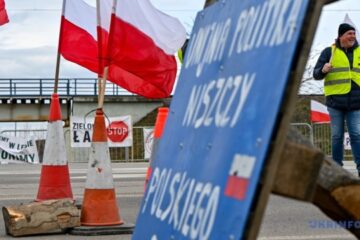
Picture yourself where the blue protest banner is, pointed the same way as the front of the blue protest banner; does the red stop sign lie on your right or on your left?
on your right

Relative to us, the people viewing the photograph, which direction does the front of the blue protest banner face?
facing the viewer and to the left of the viewer

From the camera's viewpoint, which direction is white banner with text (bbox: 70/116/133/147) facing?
toward the camera

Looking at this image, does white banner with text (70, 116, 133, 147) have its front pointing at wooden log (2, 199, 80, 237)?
yes

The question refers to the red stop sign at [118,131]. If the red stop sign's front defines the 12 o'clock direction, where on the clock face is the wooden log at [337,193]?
The wooden log is roughly at 12 o'clock from the red stop sign.

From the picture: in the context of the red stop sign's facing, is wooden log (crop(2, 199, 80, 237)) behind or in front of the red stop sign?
in front

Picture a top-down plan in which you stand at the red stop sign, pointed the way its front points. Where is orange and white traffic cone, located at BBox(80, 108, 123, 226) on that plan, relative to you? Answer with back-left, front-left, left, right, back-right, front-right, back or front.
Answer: front

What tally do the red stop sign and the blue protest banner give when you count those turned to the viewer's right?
0

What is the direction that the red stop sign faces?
toward the camera

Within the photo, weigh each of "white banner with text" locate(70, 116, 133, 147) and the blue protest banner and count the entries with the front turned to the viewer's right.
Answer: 0

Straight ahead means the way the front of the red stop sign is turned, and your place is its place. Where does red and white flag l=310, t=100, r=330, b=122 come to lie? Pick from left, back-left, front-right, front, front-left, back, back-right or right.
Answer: left

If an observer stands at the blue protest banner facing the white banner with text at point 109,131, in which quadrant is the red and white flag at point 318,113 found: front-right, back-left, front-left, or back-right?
front-right

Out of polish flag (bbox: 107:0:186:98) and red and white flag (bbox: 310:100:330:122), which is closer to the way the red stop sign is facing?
the polish flag

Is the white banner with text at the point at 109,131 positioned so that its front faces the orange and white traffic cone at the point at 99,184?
yes

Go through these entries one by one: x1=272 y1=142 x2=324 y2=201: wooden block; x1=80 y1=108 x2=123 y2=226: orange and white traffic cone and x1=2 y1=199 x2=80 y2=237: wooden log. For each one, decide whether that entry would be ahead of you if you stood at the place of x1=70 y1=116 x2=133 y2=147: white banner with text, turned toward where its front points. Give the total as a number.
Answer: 3

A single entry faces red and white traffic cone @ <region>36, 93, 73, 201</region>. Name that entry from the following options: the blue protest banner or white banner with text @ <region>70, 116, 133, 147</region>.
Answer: the white banner with text

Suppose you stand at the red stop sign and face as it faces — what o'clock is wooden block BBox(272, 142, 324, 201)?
The wooden block is roughly at 12 o'clock from the red stop sign.
